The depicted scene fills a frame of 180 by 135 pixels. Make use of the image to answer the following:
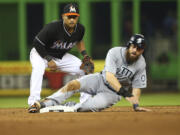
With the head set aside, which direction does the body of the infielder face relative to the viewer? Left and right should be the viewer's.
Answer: facing the viewer and to the right of the viewer
